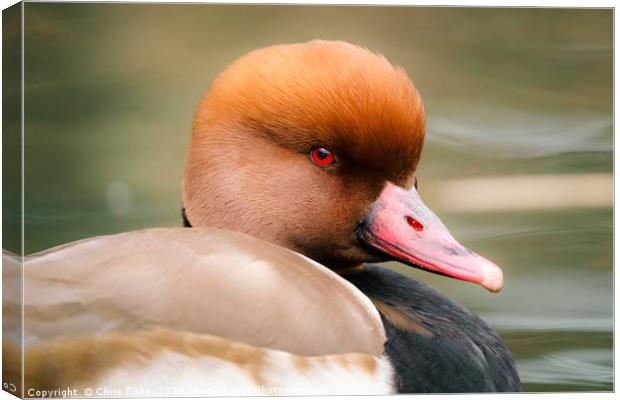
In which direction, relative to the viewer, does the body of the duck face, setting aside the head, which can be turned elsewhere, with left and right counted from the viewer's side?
facing to the right of the viewer
